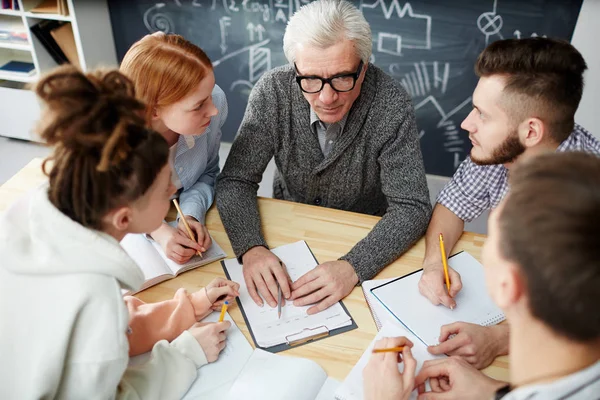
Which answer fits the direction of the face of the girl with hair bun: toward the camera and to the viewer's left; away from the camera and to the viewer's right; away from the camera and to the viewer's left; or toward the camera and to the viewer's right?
away from the camera and to the viewer's right

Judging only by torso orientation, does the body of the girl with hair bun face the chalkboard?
yes

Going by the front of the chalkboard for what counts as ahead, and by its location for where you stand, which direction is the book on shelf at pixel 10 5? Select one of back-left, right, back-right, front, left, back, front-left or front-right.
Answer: right

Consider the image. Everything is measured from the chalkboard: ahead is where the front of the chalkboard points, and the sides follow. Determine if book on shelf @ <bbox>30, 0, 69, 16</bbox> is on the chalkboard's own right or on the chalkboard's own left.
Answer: on the chalkboard's own right

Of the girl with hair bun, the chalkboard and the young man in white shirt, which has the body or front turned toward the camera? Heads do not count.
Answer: the chalkboard

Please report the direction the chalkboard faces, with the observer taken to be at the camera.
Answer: facing the viewer

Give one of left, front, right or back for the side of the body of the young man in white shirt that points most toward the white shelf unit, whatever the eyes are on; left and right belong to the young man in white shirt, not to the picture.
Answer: front

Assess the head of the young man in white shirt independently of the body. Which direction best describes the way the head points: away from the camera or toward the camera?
away from the camera

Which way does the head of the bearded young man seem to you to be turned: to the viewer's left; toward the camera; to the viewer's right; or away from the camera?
to the viewer's left

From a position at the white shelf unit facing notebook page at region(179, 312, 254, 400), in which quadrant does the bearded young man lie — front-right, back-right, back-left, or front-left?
front-left

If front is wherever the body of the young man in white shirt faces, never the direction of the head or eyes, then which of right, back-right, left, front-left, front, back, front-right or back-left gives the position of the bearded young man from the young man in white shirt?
front-right

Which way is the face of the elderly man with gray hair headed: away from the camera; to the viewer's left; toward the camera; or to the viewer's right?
toward the camera

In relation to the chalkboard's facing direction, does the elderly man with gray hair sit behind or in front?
in front

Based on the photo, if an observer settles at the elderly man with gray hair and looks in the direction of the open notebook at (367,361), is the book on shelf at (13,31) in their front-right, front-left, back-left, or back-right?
back-right

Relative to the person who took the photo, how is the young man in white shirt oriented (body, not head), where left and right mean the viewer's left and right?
facing away from the viewer and to the left of the viewer

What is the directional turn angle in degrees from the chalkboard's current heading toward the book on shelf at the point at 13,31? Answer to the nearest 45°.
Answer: approximately 90° to its right

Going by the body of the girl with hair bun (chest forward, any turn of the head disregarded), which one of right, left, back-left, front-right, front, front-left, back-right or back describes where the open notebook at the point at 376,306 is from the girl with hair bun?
front-right

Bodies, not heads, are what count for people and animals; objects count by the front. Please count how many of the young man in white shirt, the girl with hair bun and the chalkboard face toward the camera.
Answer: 1

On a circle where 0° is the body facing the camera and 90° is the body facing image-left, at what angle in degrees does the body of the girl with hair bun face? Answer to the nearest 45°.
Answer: approximately 225°

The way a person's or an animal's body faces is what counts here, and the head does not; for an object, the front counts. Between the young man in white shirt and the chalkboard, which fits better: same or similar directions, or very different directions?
very different directions
